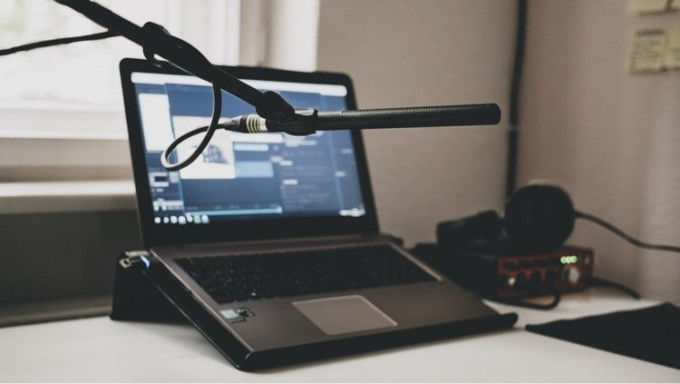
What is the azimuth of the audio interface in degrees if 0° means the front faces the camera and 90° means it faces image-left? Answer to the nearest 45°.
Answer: approximately 315°

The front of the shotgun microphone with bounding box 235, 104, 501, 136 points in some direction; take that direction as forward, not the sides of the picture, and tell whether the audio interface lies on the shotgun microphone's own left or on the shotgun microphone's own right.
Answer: on the shotgun microphone's own left

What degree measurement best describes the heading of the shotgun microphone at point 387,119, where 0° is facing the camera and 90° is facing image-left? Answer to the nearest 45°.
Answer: approximately 270°

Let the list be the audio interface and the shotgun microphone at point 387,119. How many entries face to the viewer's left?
0

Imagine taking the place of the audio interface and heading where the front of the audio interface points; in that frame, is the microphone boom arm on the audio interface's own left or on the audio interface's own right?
on the audio interface's own right

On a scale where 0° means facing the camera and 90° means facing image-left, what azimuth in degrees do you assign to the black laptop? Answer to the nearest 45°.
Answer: approximately 315°

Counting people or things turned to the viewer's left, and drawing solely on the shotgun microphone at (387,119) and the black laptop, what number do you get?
0
